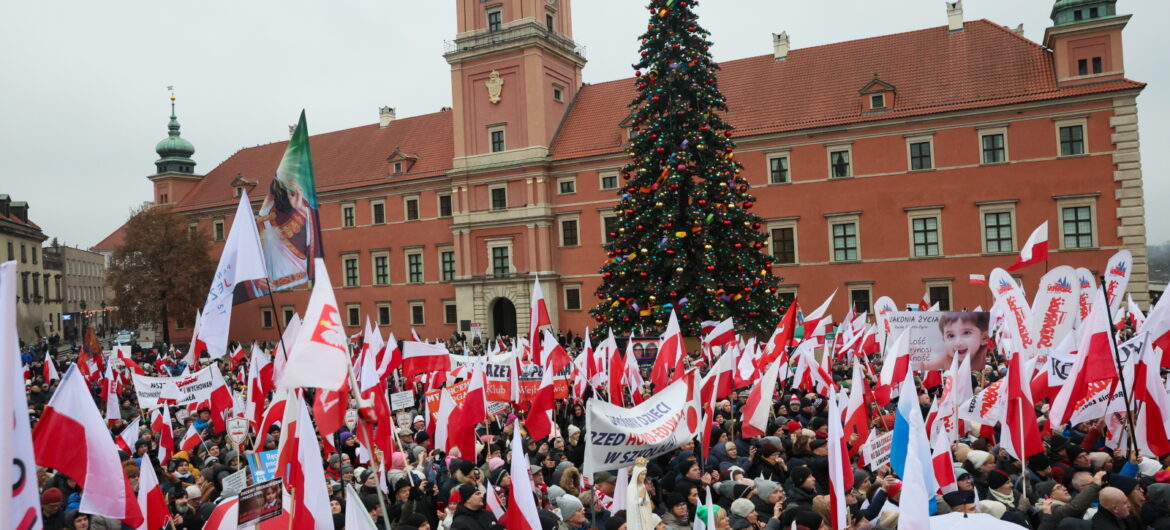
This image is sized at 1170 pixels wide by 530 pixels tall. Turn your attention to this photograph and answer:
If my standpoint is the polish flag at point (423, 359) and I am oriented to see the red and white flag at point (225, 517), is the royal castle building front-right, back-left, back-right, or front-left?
back-left

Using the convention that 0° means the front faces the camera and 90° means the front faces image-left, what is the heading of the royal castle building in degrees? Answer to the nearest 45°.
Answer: approximately 45°

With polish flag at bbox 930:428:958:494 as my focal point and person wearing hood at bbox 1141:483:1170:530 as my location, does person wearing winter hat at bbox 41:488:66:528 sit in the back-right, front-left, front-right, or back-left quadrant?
front-left

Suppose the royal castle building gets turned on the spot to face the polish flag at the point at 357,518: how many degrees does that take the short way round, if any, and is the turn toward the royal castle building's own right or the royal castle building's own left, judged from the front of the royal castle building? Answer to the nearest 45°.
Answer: approximately 45° to the royal castle building's own left

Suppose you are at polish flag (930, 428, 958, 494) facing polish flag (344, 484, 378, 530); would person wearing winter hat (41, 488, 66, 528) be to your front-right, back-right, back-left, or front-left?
front-right

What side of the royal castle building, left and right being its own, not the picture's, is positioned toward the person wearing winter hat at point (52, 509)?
front

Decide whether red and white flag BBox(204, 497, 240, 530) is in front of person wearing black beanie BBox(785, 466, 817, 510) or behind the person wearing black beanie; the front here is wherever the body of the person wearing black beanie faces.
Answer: behind

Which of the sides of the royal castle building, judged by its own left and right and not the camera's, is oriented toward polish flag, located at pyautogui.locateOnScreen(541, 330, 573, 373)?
front

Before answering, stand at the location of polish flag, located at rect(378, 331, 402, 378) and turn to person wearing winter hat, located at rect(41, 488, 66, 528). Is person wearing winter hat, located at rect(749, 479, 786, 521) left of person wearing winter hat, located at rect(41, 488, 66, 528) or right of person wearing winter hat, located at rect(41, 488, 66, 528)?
left

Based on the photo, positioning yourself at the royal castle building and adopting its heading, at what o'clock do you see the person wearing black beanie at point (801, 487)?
The person wearing black beanie is roughly at 11 o'clock from the royal castle building.

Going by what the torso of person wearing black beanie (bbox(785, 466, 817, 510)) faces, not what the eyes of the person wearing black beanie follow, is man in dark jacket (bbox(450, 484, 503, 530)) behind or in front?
behind

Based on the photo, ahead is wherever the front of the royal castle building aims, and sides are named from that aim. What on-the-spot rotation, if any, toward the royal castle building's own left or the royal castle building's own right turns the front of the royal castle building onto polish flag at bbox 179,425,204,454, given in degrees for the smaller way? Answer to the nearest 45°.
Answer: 0° — it already faces it
